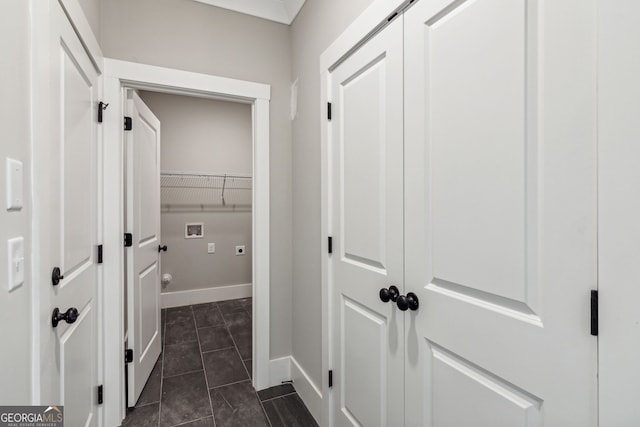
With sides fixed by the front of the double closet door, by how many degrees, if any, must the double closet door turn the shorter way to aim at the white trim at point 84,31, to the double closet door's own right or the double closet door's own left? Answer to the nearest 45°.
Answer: approximately 45° to the double closet door's own right

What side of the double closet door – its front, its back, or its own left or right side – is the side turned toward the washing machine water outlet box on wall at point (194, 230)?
right

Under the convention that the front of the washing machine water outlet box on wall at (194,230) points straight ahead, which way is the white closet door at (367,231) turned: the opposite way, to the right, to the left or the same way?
to the right

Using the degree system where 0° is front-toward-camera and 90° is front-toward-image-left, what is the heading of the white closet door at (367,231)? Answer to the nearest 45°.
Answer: approximately 45°

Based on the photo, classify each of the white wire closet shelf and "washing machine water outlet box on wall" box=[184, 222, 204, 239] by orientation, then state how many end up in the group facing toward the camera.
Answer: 2

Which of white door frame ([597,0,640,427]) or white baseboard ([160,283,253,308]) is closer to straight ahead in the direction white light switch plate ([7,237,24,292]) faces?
the white door frame

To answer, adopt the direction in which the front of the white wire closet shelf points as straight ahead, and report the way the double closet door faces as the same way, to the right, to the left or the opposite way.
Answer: to the right

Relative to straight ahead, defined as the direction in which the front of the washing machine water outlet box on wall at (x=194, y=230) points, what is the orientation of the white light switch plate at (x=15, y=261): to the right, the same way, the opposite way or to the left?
to the left

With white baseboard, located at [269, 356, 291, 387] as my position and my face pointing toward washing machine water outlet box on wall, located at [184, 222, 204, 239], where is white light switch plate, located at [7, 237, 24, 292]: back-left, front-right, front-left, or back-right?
back-left

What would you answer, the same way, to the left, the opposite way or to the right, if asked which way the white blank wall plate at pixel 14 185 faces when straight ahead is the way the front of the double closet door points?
the opposite way

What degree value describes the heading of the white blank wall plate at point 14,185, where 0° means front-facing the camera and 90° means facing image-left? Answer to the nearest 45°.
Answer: approximately 315°
